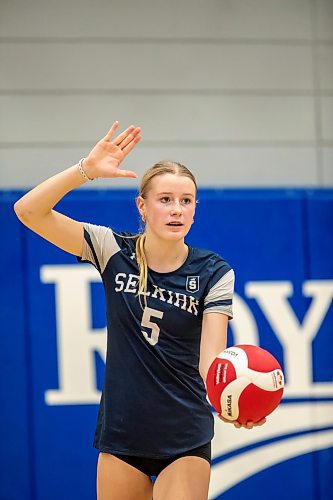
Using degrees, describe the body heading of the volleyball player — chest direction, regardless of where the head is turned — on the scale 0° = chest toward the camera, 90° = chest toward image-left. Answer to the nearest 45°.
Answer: approximately 0°
